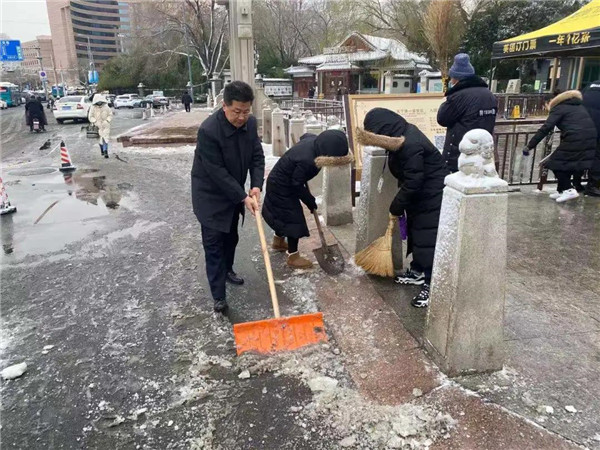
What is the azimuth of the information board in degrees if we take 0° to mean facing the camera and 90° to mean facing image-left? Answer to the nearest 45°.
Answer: approximately 0°

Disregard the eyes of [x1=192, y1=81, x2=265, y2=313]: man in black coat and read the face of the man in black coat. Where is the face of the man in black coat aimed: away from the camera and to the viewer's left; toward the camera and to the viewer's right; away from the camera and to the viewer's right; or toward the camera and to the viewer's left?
toward the camera and to the viewer's right

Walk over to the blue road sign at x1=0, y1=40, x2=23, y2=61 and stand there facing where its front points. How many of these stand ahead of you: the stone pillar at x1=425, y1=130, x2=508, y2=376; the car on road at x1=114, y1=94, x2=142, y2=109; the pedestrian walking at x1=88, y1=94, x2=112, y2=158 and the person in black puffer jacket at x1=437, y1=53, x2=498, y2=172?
3

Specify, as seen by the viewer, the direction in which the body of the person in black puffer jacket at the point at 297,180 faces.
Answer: to the viewer's right

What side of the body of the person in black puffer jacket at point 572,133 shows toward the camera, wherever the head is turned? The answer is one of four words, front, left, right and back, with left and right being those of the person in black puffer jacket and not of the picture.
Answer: left

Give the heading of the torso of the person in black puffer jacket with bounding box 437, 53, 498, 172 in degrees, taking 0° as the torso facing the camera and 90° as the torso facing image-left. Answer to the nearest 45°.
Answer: approximately 135°

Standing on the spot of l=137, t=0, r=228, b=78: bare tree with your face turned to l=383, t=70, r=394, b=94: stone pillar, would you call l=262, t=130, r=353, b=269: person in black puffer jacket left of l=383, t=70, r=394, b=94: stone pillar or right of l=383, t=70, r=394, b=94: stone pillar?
right

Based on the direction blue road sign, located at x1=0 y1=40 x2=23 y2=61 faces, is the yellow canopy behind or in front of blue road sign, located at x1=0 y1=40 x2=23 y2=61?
in front

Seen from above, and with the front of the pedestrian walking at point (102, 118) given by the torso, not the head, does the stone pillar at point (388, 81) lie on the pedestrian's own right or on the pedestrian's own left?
on the pedestrian's own left

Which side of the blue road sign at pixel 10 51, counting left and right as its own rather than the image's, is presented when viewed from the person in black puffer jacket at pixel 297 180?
front
